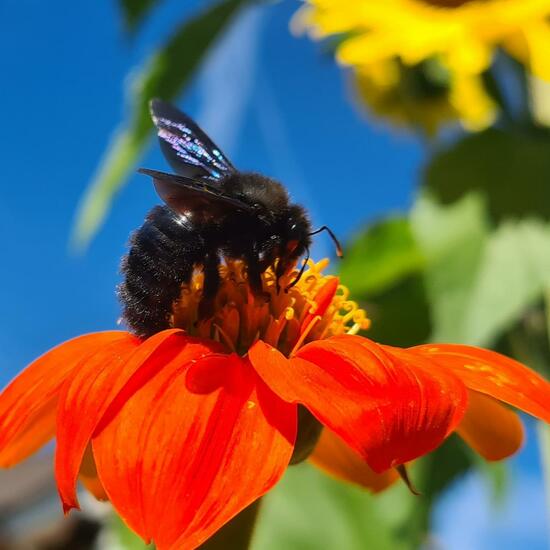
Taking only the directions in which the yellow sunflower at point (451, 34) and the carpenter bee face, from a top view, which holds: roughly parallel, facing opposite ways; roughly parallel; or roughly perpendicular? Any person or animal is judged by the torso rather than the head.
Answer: roughly perpendicular

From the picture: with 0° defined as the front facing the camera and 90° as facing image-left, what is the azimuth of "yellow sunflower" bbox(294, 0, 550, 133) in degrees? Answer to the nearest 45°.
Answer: approximately 0°

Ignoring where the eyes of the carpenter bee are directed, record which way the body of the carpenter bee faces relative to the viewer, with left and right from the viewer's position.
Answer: facing to the right of the viewer

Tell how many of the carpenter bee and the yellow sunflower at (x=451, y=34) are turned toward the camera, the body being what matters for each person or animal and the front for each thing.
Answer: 1
